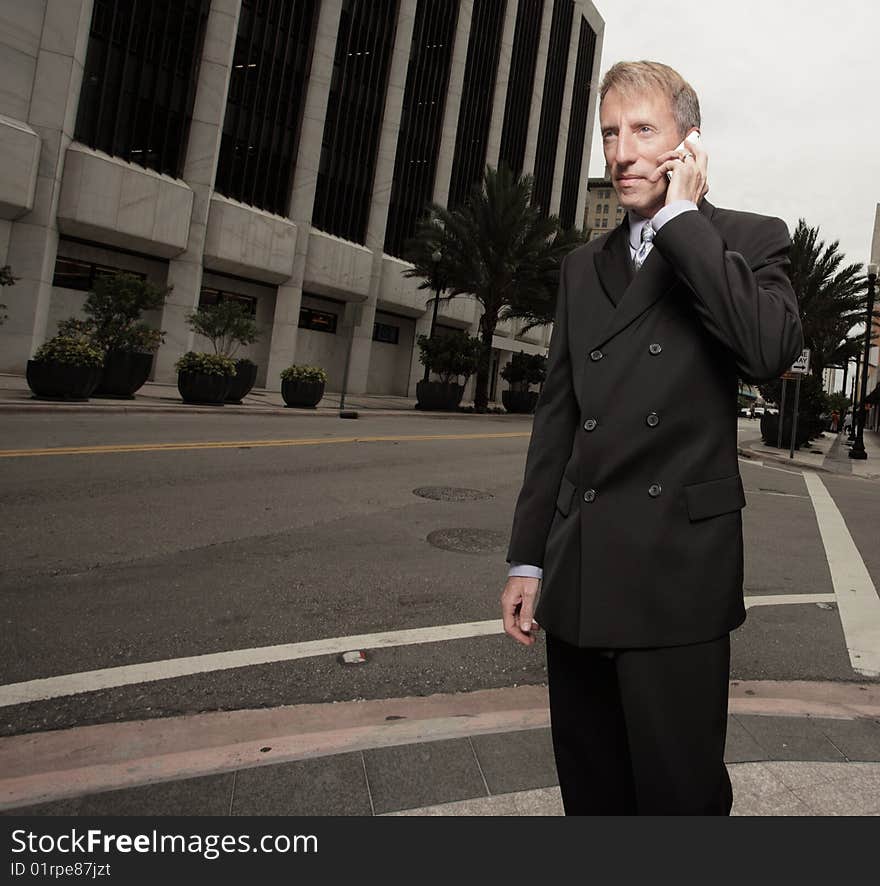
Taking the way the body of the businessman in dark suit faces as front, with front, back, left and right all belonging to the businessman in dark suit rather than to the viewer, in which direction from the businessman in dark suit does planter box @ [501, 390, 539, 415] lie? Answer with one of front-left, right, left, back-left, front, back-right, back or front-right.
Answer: back-right

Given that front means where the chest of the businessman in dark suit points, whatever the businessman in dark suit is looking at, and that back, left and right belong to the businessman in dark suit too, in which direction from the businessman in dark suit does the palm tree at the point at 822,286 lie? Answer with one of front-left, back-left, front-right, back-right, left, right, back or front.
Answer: back-right

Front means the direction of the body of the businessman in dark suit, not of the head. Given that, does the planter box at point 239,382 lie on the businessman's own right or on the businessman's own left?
on the businessman's own right

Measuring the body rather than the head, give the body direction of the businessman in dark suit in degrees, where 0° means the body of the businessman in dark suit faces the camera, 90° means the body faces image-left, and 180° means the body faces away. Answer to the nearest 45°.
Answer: approximately 45°

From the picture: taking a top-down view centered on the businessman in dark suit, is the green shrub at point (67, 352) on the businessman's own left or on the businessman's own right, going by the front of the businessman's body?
on the businessman's own right

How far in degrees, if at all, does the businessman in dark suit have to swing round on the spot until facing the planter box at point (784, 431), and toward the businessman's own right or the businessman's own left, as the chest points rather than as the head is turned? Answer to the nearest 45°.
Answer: approximately 135° to the businessman's own right

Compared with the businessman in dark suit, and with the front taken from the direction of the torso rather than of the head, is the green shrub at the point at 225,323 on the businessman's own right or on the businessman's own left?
on the businessman's own right
